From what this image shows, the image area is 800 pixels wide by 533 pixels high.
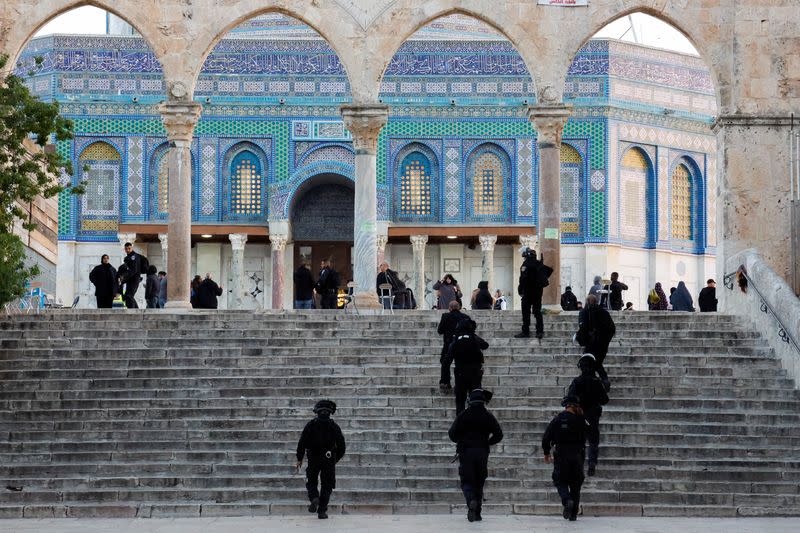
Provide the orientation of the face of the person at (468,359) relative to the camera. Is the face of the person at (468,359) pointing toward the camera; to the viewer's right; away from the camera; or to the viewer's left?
away from the camera

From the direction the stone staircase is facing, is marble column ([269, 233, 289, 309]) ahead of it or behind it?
behind

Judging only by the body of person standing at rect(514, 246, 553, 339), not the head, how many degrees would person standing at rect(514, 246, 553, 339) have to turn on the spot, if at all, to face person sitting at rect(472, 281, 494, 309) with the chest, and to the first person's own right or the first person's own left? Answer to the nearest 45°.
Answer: approximately 135° to the first person's own right
